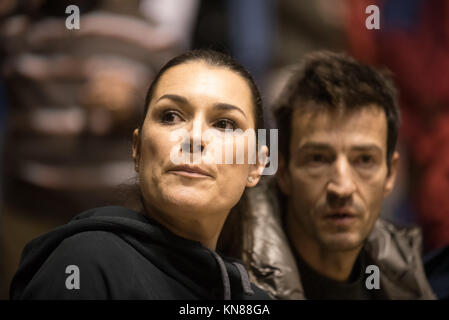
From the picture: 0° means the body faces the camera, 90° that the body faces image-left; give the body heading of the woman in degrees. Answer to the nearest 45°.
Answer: approximately 315°

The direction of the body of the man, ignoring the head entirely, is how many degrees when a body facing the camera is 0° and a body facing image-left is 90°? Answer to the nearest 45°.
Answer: approximately 0°

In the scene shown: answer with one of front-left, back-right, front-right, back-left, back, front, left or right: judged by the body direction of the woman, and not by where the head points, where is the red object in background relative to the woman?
left

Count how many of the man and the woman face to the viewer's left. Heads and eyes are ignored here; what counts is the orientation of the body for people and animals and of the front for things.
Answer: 0
